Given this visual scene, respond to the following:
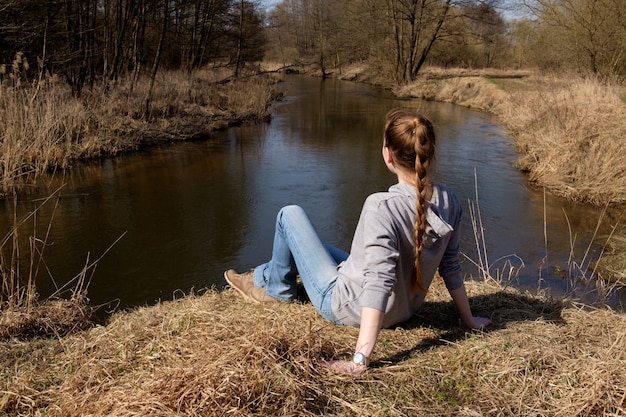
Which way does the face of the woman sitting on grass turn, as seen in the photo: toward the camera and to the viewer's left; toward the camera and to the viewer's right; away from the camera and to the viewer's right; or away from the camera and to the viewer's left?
away from the camera and to the viewer's left

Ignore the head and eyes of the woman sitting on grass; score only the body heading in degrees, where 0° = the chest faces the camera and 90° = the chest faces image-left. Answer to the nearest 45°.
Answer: approximately 135°
